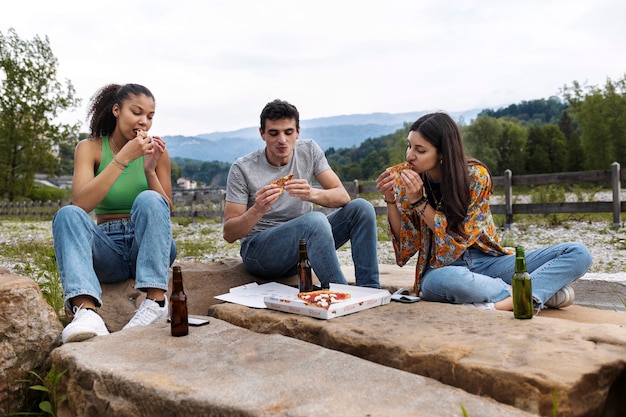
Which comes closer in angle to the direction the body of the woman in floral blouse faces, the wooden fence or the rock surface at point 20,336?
the rock surface

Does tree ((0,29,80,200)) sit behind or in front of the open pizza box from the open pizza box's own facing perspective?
behind

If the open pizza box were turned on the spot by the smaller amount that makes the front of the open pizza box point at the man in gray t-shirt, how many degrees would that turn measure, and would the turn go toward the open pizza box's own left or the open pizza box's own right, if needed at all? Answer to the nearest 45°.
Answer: approximately 135° to the open pizza box's own left

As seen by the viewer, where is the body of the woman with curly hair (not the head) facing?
toward the camera

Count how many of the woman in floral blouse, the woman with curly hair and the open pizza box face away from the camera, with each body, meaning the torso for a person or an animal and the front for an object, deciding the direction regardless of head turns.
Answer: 0

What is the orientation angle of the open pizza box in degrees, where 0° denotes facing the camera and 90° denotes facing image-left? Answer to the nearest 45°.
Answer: approximately 315°

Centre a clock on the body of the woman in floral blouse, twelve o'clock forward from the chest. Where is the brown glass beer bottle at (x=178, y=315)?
The brown glass beer bottle is roughly at 12 o'clock from the woman in floral blouse.

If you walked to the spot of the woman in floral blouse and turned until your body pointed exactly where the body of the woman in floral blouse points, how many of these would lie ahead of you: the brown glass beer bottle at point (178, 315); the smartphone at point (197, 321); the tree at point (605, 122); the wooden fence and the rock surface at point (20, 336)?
3

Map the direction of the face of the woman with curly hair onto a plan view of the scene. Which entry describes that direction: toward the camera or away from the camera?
toward the camera

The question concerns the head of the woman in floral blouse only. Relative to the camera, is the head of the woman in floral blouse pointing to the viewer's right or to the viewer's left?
to the viewer's left

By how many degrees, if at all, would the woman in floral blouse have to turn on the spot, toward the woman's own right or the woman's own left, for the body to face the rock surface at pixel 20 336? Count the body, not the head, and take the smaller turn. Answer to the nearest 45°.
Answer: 0° — they already face it

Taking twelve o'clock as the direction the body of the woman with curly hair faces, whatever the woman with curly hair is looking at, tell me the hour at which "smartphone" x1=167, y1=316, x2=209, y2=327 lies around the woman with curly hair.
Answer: The smartphone is roughly at 11 o'clock from the woman with curly hair.

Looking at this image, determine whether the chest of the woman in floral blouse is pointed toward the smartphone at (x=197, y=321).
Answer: yes
